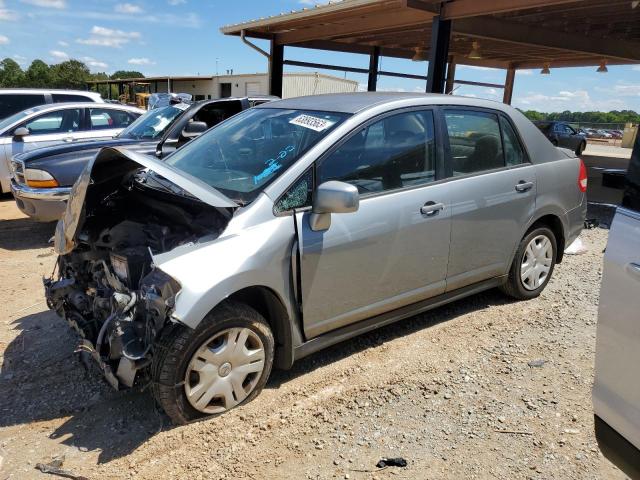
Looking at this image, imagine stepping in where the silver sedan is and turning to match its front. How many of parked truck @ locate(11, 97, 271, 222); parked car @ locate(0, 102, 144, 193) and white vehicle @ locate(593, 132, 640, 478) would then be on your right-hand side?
2

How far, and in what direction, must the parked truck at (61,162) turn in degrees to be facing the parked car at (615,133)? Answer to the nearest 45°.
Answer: approximately 180°

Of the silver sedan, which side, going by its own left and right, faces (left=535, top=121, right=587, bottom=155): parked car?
back

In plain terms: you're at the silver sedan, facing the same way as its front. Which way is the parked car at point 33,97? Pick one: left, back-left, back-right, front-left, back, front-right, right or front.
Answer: right

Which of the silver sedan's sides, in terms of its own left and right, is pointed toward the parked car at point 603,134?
back

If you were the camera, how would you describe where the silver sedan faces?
facing the viewer and to the left of the viewer

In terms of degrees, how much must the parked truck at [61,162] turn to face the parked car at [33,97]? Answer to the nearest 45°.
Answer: approximately 135° to its right

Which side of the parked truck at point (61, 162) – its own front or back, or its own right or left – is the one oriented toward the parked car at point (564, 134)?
back

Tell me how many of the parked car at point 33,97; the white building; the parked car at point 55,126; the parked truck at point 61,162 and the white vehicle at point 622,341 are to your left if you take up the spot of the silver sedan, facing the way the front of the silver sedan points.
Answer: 1

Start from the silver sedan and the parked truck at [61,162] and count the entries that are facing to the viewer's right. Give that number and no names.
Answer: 0

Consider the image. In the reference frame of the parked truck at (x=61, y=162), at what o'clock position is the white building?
The white building is roughly at 5 o'clock from the parked truck.

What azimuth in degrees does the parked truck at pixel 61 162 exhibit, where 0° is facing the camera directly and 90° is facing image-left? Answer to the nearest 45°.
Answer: approximately 45°
